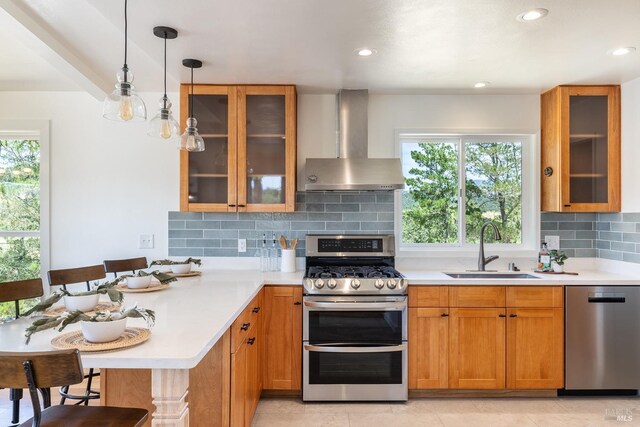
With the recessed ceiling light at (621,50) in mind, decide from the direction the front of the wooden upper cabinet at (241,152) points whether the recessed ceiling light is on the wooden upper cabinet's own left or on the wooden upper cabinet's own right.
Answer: on the wooden upper cabinet's own left

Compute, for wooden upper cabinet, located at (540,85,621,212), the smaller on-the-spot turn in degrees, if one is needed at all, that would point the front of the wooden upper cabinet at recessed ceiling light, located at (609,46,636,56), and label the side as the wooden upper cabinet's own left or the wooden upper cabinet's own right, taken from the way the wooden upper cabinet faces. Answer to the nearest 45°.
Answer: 0° — it already faces it

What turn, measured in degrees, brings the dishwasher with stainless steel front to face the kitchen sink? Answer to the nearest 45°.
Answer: approximately 90° to its right

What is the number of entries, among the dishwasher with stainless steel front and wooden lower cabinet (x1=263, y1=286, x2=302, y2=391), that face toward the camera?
2

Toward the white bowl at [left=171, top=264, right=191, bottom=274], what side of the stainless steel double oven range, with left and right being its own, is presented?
right
